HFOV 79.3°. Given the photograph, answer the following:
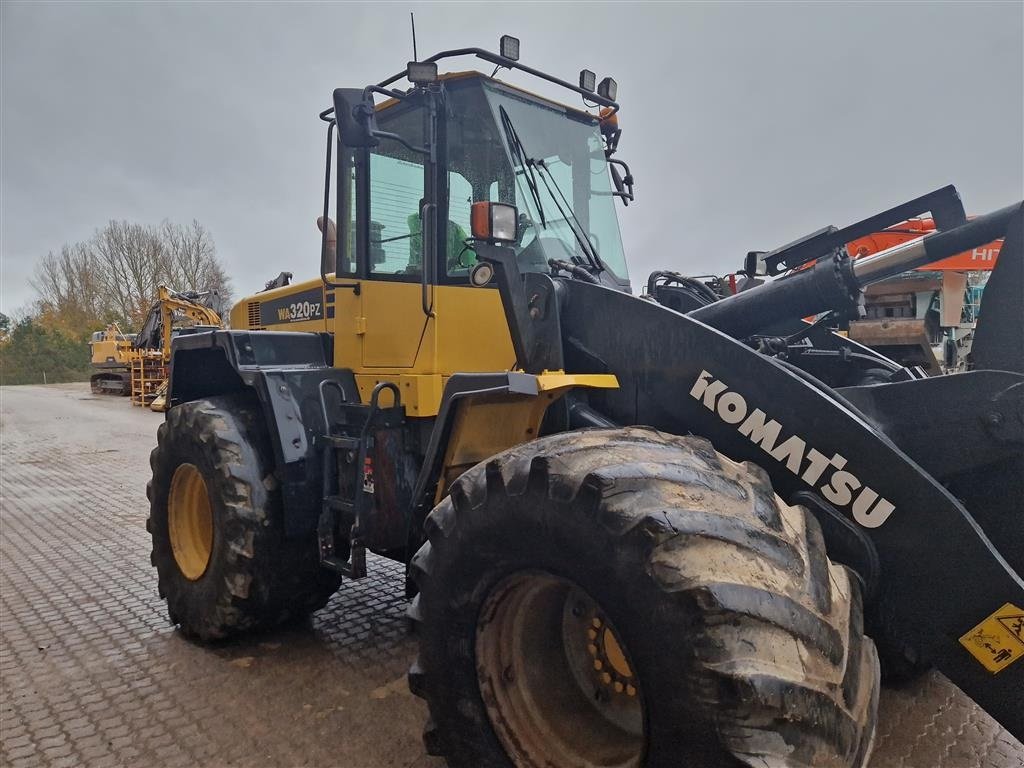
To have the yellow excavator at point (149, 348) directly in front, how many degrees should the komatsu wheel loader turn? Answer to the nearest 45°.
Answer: approximately 180°

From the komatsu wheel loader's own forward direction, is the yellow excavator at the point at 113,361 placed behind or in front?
behind

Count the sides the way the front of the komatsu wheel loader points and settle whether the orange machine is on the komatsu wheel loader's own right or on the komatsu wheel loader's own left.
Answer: on the komatsu wheel loader's own left

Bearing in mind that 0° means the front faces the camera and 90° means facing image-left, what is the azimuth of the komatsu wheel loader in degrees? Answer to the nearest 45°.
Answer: approximately 315°
